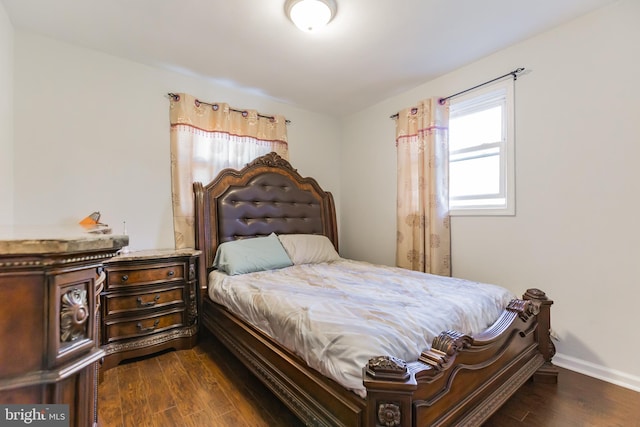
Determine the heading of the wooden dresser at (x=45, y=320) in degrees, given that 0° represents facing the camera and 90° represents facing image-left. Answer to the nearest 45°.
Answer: approximately 270°

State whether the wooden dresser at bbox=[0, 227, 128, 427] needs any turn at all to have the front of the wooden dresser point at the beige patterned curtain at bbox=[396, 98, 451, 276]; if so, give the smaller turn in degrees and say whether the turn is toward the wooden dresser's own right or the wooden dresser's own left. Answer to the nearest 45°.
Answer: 0° — it already faces it

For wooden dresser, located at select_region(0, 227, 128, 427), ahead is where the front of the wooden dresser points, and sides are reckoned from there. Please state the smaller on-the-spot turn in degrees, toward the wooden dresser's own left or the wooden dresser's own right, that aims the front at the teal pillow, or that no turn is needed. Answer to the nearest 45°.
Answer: approximately 45° to the wooden dresser's own left

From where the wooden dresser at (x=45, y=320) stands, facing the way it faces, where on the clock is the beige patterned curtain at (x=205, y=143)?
The beige patterned curtain is roughly at 10 o'clock from the wooden dresser.

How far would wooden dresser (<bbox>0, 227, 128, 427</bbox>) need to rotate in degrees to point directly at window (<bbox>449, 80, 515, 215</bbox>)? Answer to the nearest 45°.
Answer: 0° — it already faces it

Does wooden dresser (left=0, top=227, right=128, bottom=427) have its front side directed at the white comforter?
yes

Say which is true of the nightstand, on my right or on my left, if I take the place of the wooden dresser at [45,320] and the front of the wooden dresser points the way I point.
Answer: on my left
